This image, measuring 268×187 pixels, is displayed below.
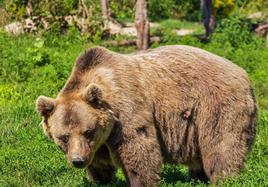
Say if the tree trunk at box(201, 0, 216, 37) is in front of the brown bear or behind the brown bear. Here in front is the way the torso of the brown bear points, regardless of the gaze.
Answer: behind

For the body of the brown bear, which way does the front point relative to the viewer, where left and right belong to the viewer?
facing the viewer and to the left of the viewer

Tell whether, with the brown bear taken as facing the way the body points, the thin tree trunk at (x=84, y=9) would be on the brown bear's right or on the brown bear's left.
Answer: on the brown bear's right

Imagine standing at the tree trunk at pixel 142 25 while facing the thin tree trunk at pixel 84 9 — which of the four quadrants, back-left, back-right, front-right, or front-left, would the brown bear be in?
back-left

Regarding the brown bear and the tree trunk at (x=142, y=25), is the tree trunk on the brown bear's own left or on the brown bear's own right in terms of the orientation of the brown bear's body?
on the brown bear's own right
